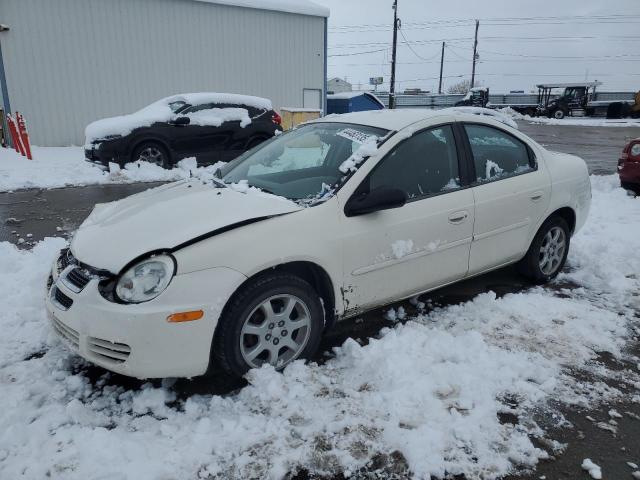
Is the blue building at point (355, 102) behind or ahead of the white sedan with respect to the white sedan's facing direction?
behind

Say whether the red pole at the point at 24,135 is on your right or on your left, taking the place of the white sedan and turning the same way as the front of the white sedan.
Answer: on your right

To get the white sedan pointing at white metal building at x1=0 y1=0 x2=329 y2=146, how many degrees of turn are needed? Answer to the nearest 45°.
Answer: approximately 135° to its right

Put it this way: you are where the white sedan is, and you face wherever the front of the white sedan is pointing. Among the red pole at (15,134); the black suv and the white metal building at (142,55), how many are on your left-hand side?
0

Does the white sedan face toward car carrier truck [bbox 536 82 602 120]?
no

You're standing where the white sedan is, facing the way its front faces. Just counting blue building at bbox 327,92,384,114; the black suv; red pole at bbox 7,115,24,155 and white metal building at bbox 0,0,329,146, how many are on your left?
0

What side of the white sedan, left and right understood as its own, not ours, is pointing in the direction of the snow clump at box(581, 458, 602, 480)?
left

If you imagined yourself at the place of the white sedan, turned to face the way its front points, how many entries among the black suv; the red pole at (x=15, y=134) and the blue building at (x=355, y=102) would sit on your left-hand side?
0

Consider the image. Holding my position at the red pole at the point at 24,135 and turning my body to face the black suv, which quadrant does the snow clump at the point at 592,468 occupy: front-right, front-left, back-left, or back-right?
front-right

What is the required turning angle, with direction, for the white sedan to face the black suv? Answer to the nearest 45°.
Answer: approximately 135° to its right

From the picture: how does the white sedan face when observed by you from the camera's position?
facing the viewer and to the left of the viewer

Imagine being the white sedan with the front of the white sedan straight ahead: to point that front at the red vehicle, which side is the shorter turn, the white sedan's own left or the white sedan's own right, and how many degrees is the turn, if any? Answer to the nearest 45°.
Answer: approximately 180°

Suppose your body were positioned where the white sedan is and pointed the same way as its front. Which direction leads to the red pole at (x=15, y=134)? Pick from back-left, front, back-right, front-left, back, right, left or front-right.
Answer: right

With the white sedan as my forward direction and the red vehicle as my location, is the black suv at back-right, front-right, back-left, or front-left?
front-right
